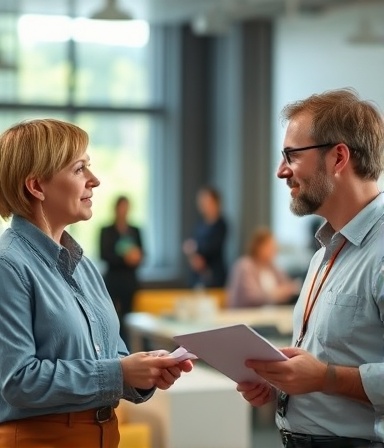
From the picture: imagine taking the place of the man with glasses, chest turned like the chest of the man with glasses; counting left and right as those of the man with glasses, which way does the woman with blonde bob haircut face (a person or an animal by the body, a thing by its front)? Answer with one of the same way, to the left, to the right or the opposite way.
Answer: the opposite way

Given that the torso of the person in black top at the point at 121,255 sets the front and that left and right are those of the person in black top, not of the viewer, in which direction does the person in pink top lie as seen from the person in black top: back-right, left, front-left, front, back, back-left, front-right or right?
front-left

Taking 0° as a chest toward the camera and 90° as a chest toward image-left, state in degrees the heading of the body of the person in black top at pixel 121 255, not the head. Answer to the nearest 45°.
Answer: approximately 0°

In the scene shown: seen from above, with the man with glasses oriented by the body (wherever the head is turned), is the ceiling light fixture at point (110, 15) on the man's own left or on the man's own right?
on the man's own right

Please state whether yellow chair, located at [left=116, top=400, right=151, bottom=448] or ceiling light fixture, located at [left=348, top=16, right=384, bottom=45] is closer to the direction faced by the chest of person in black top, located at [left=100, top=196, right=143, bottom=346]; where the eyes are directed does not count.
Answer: the yellow chair

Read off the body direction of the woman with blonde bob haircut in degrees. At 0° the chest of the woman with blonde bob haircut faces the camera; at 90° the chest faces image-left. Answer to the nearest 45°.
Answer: approximately 270°

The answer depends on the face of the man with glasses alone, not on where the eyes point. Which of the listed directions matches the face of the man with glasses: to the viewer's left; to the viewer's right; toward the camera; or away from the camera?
to the viewer's left

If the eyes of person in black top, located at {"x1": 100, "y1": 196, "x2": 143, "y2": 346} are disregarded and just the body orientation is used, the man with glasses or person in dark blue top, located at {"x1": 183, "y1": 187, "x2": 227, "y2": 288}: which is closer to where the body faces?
the man with glasses

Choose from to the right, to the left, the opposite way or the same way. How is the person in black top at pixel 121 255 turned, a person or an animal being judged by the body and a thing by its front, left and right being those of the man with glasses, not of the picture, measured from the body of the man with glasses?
to the left

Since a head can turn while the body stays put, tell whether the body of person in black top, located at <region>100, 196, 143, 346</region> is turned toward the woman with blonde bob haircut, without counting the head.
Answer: yes

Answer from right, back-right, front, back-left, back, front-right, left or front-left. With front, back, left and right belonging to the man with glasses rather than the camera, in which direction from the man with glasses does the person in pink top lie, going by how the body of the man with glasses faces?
right

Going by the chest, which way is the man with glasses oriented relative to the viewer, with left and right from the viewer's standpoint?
facing to the left of the viewer

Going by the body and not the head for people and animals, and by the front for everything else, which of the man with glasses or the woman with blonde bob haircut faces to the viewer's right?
the woman with blonde bob haircut
